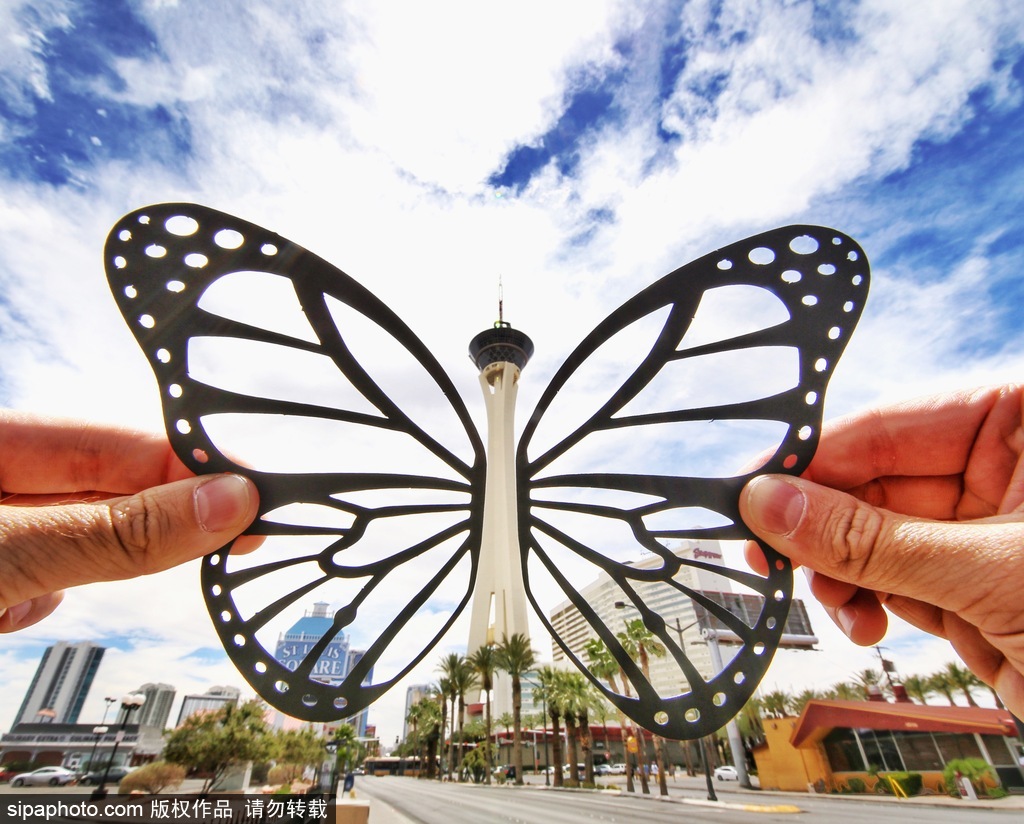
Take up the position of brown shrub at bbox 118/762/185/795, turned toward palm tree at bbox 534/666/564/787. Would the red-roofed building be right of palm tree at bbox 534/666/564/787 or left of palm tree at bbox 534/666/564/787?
right

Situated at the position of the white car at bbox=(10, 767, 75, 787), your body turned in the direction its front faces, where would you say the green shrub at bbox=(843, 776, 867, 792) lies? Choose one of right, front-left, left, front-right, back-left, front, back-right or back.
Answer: back-left

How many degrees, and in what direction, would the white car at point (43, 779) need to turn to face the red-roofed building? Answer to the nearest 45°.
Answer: approximately 135° to its left

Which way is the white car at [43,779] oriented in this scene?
to the viewer's left

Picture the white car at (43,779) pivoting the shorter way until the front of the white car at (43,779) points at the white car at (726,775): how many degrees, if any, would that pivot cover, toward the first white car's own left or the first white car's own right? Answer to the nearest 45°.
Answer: approximately 135° to the first white car's own left

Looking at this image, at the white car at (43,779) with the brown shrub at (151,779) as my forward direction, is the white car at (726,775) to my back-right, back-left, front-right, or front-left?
front-left

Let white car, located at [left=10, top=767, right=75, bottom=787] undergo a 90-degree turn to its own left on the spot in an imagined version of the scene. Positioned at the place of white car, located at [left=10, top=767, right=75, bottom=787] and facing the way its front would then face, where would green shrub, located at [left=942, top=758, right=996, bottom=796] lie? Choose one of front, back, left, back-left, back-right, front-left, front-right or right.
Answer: front-left

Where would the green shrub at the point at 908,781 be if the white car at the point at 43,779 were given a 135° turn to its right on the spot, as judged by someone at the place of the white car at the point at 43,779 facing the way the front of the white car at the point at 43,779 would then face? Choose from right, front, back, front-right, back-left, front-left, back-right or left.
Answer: right
